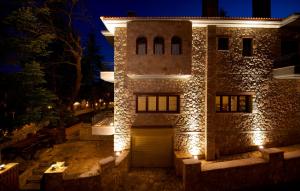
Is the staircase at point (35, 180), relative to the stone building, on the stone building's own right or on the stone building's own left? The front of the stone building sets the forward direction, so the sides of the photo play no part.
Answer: on the stone building's own right

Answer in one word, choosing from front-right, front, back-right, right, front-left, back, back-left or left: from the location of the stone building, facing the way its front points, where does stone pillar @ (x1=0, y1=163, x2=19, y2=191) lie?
front-right

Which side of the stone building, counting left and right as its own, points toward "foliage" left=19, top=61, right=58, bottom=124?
right

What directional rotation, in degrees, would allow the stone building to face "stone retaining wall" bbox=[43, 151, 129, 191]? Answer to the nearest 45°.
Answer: approximately 45° to its right

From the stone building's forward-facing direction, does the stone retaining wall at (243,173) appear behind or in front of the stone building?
in front

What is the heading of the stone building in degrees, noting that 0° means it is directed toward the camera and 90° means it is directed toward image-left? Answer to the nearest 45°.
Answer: approximately 0°
